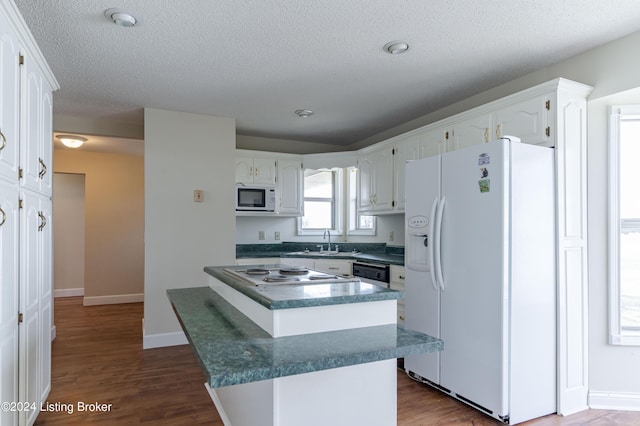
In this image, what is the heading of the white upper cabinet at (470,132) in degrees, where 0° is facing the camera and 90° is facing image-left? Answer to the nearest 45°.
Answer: approximately 45°

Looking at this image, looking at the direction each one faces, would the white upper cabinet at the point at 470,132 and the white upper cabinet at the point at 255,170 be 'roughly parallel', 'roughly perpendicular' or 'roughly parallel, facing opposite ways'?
roughly perpendicular

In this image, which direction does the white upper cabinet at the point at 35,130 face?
to the viewer's right

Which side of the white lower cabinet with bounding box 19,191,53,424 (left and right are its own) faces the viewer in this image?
right

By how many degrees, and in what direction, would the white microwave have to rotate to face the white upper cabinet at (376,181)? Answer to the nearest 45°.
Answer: approximately 90° to its left

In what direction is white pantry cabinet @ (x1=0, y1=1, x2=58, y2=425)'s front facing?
to the viewer's right

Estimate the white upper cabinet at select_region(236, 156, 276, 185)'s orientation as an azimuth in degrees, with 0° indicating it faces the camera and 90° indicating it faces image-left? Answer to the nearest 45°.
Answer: approximately 0°

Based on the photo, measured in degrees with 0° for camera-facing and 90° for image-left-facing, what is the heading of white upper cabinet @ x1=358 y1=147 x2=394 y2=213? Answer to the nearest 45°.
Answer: approximately 45°

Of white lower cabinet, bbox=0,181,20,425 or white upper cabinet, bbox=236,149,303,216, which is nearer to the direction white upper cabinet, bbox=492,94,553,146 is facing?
the white lower cabinet
